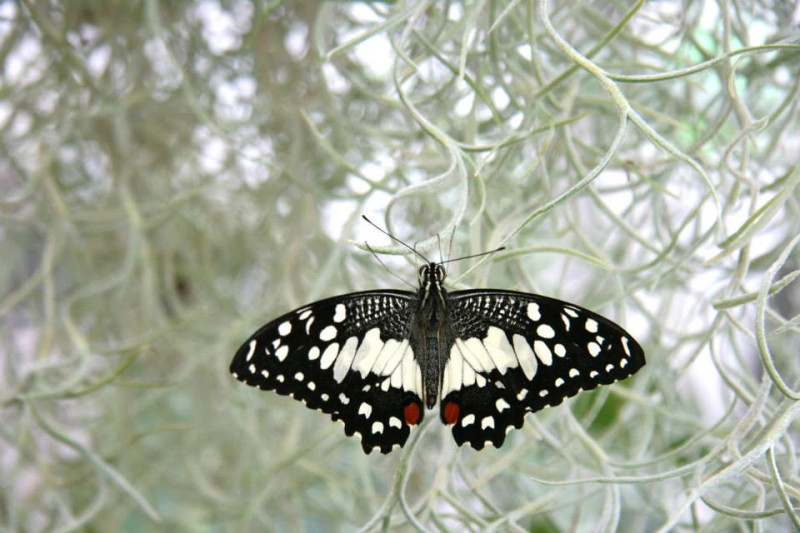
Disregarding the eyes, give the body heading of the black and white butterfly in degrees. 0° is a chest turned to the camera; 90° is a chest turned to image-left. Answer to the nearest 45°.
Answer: approximately 180°
